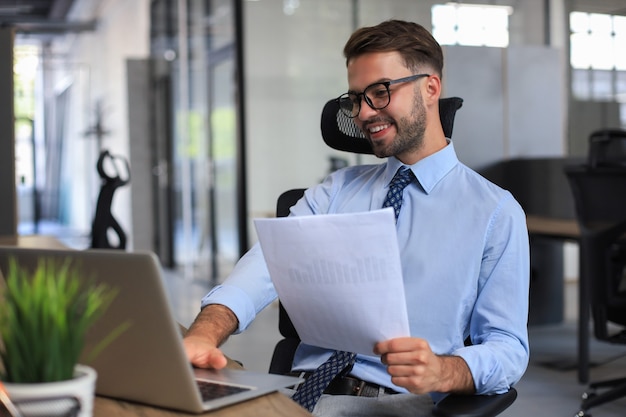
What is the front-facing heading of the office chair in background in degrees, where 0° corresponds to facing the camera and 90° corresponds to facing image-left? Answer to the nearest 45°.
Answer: approximately 180°

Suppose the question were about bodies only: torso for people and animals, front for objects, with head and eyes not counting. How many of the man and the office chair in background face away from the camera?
1

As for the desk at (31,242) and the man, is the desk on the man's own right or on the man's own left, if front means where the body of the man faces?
on the man's own right

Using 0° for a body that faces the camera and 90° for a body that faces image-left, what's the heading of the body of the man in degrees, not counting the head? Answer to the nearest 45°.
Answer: approximately 45°

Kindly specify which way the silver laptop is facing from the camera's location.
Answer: facing away from the viewer and to the right of the viewer
